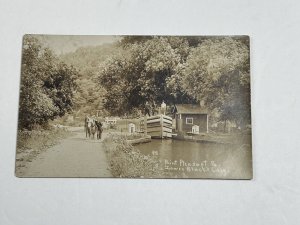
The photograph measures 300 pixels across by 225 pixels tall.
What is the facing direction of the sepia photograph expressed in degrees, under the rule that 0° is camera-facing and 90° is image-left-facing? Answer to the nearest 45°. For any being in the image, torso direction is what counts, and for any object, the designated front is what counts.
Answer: approximately 0°
